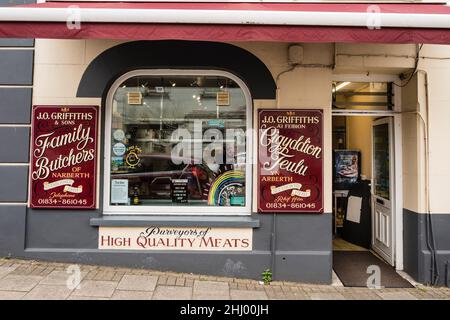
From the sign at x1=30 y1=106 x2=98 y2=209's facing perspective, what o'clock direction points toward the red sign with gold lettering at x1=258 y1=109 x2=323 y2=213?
The red sign with gold lettering is roughly at 10 o'clock from the sign.

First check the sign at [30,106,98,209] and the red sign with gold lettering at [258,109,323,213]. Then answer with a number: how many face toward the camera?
2

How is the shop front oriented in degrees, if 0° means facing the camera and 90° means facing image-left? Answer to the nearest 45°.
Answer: approximately 0°

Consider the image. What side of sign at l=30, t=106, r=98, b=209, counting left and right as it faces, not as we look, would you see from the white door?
left

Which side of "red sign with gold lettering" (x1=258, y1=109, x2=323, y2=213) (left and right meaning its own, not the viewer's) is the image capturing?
front

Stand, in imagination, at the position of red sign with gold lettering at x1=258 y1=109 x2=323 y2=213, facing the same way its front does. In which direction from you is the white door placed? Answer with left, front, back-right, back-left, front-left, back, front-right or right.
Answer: back-left

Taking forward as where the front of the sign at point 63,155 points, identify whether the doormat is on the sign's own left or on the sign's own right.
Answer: on the sign's own left
